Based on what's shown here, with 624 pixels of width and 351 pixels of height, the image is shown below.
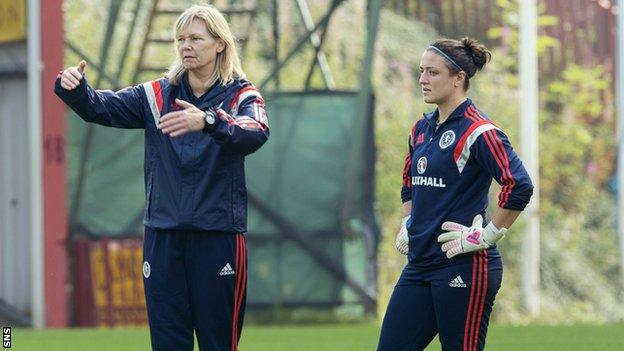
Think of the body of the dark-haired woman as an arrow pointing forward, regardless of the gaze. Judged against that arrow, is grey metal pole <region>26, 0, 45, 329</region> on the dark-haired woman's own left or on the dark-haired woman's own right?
on the dark-haired woman's own right

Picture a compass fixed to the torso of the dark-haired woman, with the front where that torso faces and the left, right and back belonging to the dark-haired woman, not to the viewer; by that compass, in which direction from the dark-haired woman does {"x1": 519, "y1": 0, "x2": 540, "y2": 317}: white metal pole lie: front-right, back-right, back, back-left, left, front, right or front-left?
back-right

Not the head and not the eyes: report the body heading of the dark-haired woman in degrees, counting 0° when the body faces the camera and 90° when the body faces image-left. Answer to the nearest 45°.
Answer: approximately 45°

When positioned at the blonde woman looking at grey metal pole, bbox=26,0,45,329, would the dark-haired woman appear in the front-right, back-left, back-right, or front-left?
back-right

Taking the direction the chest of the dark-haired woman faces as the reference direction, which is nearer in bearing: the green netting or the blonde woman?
the blonde woman

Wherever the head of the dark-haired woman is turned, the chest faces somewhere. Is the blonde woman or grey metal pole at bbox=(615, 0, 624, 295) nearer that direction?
the blonde woman

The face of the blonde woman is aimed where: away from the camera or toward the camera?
toward the camera

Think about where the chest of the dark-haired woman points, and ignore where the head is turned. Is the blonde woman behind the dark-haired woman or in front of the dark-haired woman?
in front
